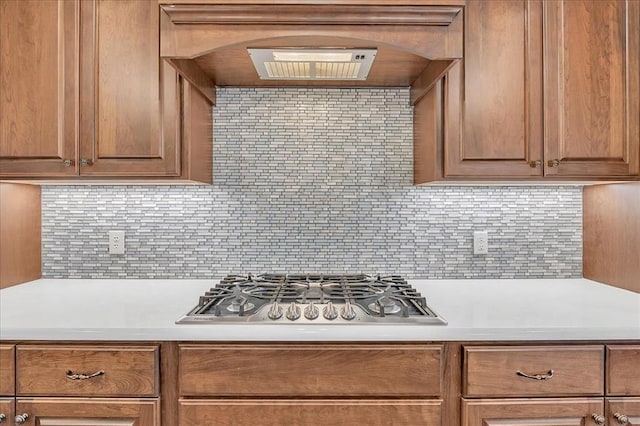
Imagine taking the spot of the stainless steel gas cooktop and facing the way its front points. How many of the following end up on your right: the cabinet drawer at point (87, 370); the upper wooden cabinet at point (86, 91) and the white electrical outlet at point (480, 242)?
2

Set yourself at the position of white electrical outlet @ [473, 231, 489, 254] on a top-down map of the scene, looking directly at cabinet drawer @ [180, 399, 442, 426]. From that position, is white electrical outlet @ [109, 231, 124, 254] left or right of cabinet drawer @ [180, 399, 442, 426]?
right

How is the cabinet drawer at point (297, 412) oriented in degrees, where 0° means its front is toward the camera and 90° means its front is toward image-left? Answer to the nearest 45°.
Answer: approximately 0°

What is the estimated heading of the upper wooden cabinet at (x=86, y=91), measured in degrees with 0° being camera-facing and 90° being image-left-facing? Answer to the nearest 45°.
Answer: approximately 0°

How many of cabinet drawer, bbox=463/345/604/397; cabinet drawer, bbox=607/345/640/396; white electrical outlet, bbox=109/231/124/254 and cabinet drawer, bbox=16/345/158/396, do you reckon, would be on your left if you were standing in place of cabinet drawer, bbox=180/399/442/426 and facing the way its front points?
2

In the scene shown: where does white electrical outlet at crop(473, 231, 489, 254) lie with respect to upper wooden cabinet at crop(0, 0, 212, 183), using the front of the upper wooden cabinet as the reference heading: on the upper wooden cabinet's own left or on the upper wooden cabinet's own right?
on the upper wooden cabinet's own left

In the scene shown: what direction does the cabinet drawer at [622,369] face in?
toward the camera

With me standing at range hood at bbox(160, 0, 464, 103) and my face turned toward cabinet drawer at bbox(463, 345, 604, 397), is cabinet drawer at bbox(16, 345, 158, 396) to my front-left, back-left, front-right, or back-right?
back-right

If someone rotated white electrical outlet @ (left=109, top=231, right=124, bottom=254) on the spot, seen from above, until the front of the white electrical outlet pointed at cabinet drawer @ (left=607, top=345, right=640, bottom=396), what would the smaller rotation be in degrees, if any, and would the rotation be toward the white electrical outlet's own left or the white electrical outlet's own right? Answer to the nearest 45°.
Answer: approximately 45° to the white electrical outlet's own left

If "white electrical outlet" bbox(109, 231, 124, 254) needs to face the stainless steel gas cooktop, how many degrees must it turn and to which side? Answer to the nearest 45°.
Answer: approximately 45° to its left

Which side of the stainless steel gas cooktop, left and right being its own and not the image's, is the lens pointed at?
front
